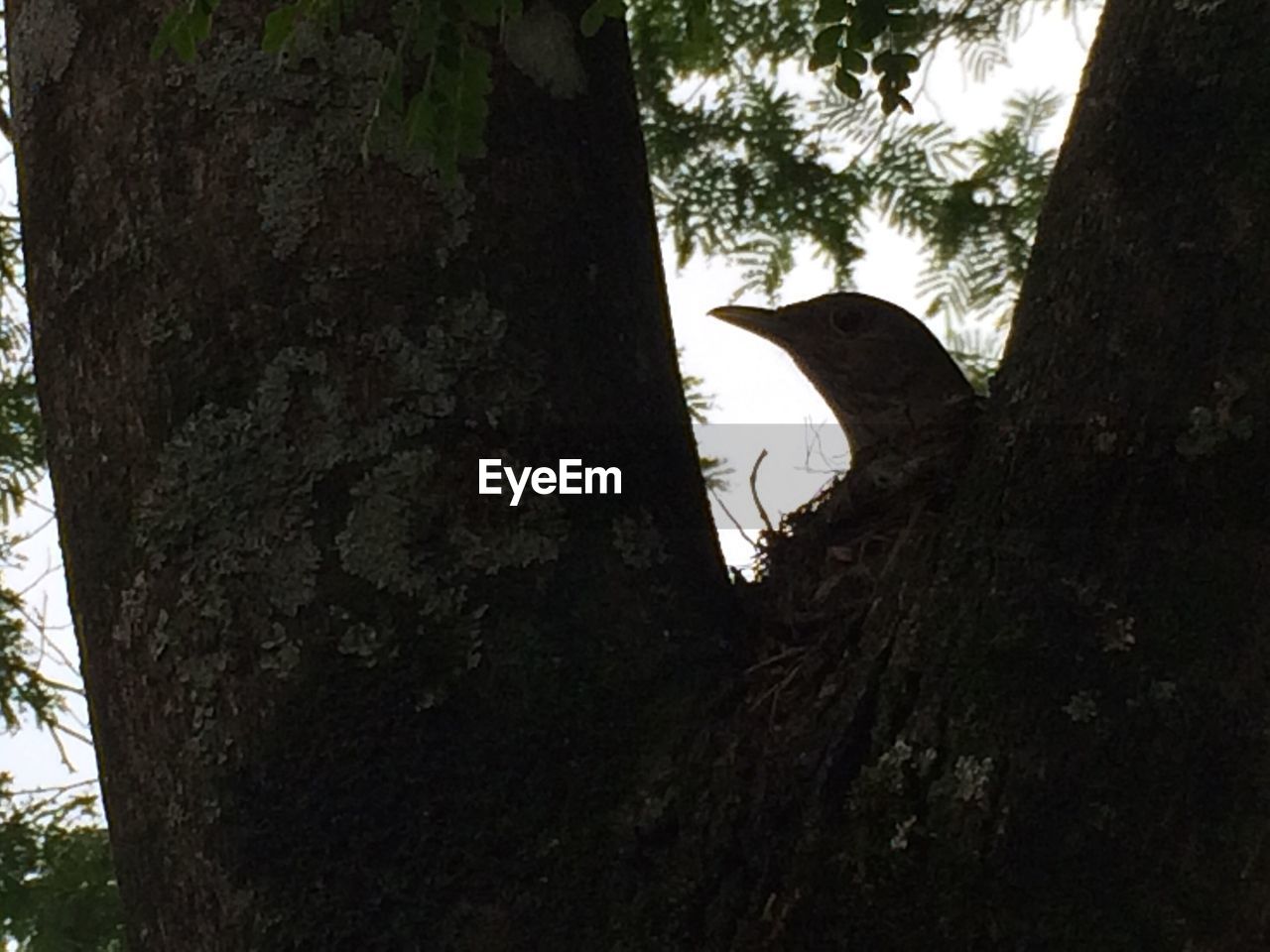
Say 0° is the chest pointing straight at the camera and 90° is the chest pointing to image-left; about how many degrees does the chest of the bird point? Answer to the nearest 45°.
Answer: approximately 90°

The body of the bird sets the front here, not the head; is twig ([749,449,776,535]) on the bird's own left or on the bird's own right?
on the bird's own left

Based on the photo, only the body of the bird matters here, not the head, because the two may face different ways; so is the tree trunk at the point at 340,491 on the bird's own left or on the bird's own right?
on the bird's own left
